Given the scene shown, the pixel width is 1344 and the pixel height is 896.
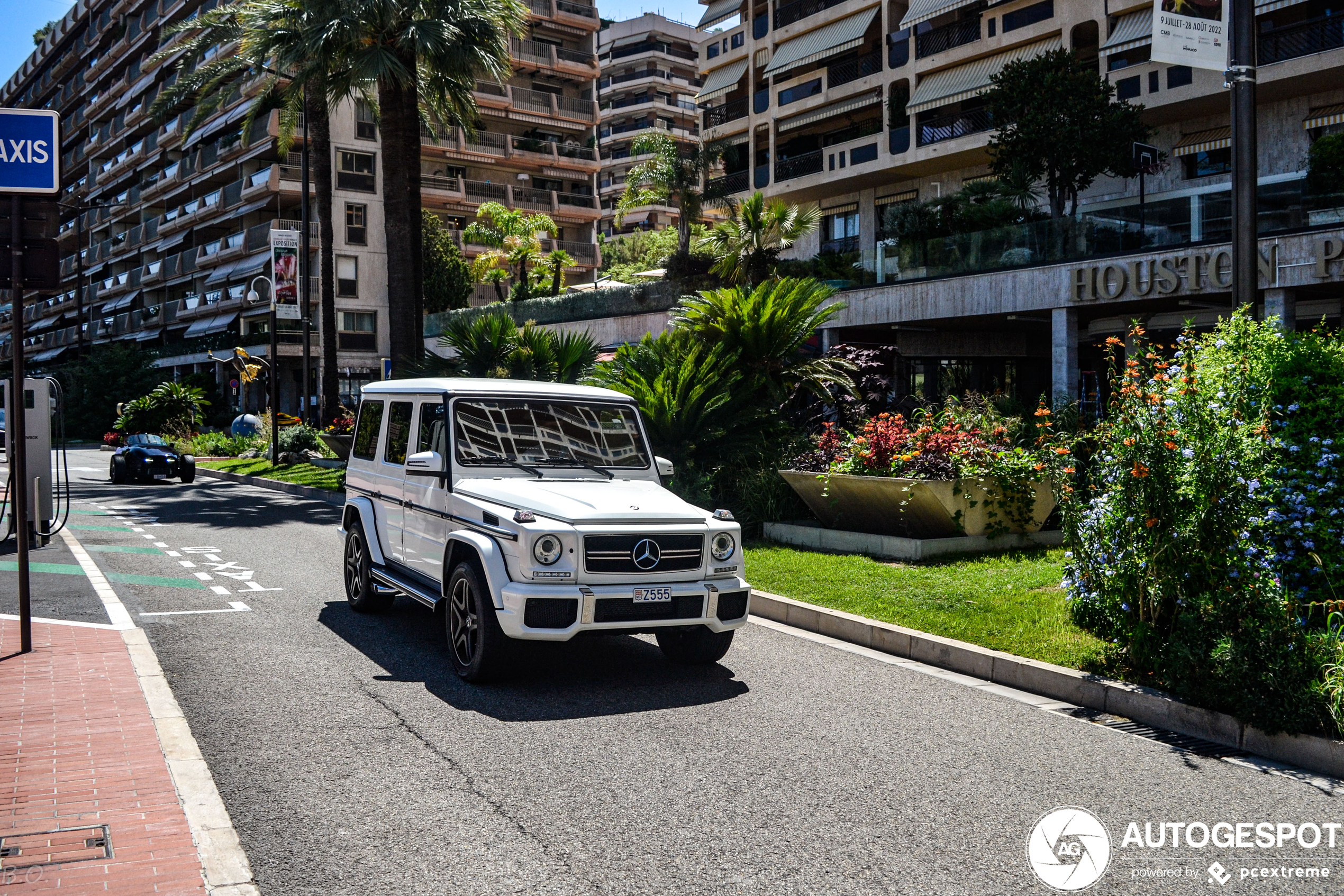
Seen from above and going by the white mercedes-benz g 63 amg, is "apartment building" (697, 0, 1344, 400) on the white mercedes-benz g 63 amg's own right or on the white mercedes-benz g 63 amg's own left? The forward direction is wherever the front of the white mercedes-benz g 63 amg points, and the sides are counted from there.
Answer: on the white mercedes-benz g 63 amg's own left

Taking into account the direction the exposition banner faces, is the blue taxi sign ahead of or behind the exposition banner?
ahead

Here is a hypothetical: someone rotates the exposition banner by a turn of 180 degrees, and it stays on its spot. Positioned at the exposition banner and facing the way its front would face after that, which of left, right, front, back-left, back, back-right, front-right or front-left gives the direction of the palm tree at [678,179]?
front-right

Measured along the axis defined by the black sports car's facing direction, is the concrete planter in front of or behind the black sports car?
in front

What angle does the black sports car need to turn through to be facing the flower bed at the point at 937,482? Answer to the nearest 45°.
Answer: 0° — it already faces it

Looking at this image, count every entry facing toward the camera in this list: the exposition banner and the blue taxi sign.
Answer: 2

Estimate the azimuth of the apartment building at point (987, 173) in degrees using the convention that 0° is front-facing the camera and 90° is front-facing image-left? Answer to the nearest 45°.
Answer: approximately 45°

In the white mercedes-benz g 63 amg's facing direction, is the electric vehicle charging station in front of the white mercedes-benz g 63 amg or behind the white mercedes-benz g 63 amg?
behind

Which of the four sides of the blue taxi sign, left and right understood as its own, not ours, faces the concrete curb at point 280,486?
back
